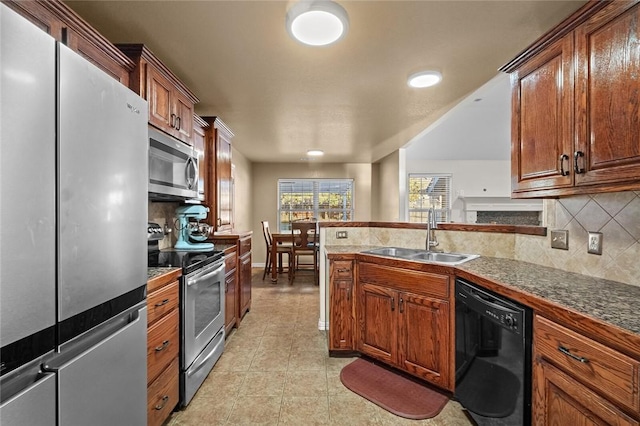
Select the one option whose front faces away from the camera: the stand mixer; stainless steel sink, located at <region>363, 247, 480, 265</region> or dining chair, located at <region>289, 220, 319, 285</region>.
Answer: the dining chair

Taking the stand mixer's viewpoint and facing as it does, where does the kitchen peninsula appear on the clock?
The kitchen peninsula is roughly at 2 o'clock from the stand mixer.

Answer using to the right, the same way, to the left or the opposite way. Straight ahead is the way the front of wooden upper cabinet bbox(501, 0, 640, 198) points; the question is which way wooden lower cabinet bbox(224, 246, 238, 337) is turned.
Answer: the opposite way

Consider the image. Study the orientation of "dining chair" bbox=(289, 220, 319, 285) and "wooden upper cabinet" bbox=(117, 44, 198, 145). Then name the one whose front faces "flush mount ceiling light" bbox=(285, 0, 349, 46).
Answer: the wooden upper cabinet

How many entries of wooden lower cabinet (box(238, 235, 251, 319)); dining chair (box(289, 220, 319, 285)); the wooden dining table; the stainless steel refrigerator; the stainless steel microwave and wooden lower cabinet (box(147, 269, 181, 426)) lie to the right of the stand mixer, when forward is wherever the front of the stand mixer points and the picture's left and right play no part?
3

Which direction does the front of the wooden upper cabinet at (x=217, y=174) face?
to the viewer's right

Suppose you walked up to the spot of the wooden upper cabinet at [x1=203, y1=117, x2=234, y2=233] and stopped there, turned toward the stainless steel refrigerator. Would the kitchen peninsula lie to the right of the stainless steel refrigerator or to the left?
left

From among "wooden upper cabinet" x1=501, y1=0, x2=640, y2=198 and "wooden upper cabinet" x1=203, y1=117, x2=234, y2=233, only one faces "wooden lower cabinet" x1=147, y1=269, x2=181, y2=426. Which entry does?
"wooden upper cabinet" x1=501, y1=0, x2=640, y2=198

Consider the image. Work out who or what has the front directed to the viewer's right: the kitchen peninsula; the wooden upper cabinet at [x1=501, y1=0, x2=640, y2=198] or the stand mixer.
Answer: the stand mixer

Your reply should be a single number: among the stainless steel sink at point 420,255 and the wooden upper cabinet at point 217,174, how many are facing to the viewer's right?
1

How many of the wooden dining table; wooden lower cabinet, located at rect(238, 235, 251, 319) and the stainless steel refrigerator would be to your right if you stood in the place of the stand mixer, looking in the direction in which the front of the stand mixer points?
1

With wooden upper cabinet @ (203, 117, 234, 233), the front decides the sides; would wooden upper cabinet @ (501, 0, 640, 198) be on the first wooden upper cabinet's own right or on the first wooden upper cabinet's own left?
on the first wooden upper cabinet's own right

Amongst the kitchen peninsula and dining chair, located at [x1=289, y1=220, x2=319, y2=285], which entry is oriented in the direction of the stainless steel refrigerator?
the kitchen peninsula

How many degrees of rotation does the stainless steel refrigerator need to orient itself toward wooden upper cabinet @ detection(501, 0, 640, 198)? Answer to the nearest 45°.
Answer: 0° — it already faces it

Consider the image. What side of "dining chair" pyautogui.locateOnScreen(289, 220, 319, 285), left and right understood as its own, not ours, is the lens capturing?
back

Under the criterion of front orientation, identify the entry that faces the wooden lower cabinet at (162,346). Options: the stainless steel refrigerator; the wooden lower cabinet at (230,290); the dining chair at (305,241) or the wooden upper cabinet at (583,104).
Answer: the wooden upper cabinet

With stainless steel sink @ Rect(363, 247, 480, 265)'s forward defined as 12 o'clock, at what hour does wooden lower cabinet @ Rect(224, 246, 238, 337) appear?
The wooden lower cabinet is roughly at 1 o'clock from the stainless steel sink.
